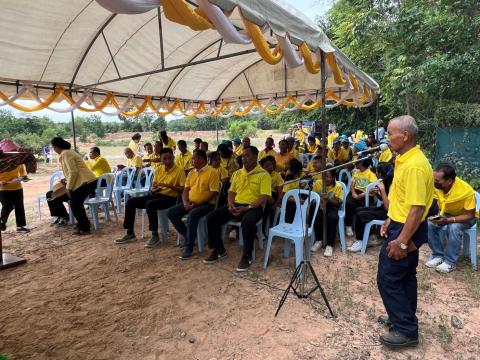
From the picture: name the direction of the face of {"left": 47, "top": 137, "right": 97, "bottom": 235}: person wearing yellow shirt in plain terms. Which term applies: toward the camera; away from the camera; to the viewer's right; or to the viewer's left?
to the viewer's left

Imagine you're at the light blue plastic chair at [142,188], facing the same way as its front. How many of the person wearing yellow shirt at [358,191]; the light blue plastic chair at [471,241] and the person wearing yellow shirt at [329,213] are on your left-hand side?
3

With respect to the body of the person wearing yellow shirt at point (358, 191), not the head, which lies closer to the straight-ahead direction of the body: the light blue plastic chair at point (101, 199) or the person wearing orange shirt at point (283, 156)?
the light blue plastic chair

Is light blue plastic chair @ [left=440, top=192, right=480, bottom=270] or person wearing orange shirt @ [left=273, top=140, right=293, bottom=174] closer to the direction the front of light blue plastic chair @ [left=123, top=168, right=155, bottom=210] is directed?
the light blue plastic chair

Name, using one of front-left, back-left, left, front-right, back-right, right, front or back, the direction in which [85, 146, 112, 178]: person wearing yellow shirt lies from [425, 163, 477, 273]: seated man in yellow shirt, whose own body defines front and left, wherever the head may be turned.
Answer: front-right

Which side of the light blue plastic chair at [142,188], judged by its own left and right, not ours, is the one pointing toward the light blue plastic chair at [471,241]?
left

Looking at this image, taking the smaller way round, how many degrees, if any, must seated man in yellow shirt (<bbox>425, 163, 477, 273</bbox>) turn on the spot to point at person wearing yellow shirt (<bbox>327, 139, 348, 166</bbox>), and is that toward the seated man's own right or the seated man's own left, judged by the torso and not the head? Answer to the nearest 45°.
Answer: approximately 90° to the seated man's own right

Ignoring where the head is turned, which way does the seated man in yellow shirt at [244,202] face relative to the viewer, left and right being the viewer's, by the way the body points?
facing the viewer and to the left of the viewer

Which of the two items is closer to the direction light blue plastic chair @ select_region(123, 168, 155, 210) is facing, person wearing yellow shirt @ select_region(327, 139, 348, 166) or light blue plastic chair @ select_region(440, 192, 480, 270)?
the light blue plastic chair

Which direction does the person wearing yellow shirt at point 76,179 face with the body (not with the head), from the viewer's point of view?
to the viewer's left

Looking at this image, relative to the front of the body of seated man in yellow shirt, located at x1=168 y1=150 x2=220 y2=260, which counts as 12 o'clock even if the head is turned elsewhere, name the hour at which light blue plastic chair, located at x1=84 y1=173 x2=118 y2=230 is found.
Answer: The light blue plastic chair is roughly at 3 o'clock from the seated man in yellow shirt.

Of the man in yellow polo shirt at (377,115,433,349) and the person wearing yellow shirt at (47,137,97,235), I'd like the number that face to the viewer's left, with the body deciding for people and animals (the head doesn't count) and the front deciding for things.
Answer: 2

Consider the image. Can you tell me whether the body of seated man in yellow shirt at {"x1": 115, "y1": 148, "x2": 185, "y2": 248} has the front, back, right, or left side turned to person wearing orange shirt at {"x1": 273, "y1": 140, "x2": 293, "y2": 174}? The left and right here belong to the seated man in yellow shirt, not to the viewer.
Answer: back

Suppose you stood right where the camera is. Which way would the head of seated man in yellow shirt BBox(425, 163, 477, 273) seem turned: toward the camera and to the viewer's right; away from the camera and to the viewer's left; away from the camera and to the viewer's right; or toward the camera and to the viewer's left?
toward the camera and to the viewer's left
